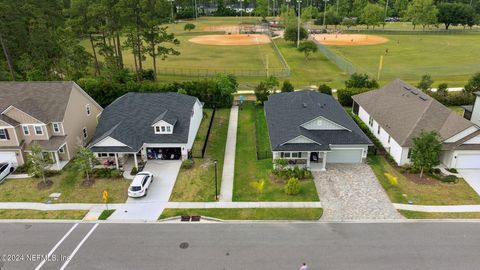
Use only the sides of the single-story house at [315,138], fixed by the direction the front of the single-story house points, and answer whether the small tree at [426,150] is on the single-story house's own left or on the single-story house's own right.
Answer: on the single-story house's own left

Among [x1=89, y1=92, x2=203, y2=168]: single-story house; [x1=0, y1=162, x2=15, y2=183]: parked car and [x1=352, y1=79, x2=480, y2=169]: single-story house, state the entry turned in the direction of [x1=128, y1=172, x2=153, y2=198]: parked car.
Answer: [x1=89, y1=92, x2=203, y2=168]: single-story house

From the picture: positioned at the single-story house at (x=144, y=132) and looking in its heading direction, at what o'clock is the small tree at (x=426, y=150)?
The small tree is roughly at 10 o'clock from the single-story house.

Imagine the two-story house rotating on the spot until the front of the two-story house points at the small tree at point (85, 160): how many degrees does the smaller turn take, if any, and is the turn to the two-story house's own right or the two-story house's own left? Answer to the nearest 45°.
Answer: approximately 45° to the two-story house's own left

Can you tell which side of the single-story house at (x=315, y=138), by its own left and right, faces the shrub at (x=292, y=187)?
front

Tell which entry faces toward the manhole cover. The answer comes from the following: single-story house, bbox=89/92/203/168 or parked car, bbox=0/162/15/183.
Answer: the single-story house

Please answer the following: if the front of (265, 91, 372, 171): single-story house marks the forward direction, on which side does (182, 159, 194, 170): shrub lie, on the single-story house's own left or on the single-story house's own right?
on the single-story house's own right

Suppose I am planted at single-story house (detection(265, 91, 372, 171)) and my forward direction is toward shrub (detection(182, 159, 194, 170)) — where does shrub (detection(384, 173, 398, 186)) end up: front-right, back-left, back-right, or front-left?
back-left

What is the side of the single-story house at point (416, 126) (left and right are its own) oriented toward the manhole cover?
right

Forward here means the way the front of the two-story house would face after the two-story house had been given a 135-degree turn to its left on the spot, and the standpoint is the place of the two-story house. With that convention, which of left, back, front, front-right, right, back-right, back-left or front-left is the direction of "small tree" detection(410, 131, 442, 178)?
front-right

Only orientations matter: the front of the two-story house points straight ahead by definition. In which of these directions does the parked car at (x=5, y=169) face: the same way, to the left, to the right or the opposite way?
the opposite way

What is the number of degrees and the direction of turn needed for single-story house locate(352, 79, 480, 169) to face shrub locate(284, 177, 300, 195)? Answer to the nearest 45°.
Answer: approximately 90° to its right

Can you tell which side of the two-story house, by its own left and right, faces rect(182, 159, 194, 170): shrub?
left

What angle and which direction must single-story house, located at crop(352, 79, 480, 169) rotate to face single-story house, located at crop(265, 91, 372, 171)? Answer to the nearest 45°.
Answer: approximately 90° to its right

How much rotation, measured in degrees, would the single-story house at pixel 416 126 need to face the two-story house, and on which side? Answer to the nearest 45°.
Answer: approximately 90° to its right

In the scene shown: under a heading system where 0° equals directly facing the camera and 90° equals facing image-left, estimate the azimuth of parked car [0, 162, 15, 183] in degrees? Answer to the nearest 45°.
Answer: approximately 225°
